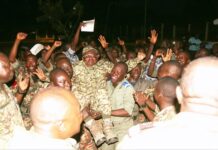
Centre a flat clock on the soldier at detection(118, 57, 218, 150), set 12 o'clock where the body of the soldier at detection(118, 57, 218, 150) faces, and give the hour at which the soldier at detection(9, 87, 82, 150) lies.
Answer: the soldier at detection(9, 87, 82, 150) is roughly at 9 o'clock from the soldier at detection(118, 57, 218, 150).

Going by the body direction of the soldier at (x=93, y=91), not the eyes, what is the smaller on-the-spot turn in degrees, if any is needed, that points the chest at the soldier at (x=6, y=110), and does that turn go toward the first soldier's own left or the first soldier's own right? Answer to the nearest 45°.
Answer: approximately 45° to the first soldier's own right

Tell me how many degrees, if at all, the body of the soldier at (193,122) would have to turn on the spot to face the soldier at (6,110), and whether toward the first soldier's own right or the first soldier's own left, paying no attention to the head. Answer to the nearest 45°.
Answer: approximately 45° to the first soldier's own left

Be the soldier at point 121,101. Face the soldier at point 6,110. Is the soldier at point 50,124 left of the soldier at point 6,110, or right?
left

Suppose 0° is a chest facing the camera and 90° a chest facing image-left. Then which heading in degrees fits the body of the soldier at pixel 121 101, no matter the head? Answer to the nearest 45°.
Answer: approximately 45°

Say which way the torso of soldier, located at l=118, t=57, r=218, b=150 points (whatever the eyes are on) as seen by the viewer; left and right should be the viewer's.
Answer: facing away from the viewer

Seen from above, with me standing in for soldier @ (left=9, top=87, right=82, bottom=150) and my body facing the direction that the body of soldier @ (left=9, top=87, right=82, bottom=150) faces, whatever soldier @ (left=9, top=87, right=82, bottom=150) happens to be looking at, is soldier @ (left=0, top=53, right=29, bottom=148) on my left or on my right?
on my left

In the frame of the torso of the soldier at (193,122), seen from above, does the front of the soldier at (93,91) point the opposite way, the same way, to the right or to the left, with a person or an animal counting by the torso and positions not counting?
the opposite way

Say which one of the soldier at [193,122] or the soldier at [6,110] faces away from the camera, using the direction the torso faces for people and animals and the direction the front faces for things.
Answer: the soldier at [193,122]

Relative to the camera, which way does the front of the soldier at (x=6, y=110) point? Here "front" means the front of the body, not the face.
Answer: to the viewer's right
